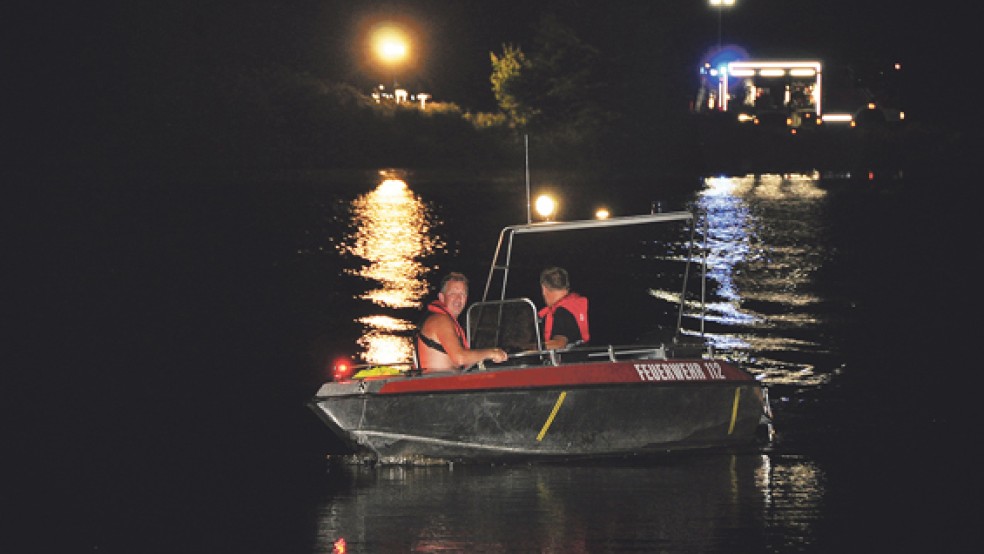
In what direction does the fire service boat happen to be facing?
to the viewer's left
